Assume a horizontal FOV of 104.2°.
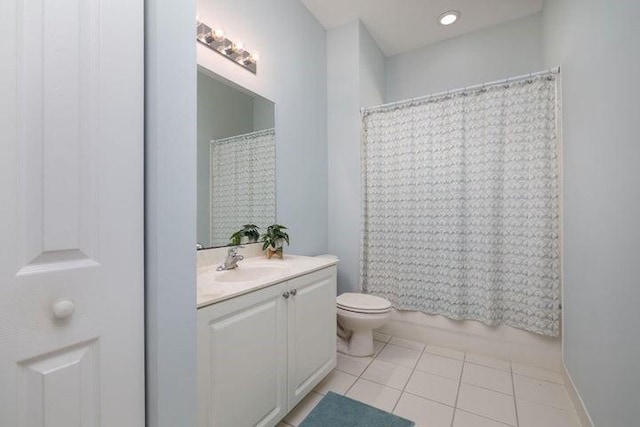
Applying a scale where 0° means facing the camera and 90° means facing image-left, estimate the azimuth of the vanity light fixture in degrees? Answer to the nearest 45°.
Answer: approximately 315°

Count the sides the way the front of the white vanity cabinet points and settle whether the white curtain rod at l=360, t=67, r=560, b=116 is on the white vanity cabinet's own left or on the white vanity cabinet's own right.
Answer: on the white vanity cabinet's own left

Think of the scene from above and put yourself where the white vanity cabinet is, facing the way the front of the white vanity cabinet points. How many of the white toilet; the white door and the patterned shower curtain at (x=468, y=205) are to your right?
1

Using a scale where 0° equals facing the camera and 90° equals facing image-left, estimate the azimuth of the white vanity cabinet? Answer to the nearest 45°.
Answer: approximately 315°

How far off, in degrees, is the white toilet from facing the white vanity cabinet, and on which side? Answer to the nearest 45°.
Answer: approximately 90° to its right

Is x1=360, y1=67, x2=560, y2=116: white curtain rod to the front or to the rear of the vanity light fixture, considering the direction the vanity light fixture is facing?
to the front

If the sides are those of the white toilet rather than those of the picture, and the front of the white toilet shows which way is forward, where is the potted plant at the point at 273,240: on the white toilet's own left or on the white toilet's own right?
on the white toilet's own right
